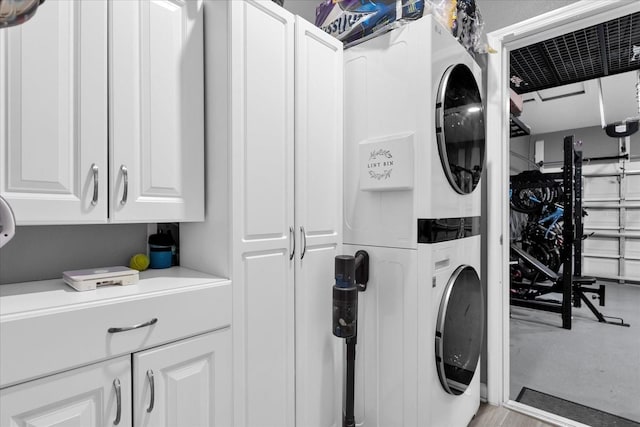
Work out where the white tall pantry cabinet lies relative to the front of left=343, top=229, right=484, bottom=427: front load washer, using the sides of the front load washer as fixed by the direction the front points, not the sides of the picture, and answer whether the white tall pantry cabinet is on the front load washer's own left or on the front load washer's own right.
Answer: on the front load washer's own right

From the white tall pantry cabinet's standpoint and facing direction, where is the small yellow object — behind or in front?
behind

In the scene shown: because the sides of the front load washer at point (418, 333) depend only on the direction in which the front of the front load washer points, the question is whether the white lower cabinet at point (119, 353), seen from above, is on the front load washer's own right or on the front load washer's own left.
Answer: on the front load washer's own right

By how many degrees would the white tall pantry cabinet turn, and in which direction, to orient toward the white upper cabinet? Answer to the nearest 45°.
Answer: approximately 135° to its right

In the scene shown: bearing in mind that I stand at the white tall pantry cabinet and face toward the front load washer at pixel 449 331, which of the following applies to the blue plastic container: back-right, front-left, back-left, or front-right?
back-left
